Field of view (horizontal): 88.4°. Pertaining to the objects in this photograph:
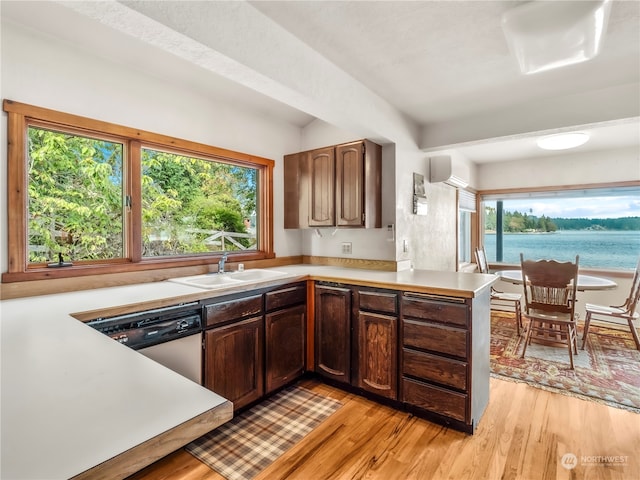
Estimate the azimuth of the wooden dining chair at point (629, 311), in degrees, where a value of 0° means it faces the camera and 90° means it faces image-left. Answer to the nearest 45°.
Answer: approximately 90°

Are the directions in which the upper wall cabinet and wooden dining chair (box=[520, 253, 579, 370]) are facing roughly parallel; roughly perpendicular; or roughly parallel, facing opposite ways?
roughly parallel, facing opposite ways

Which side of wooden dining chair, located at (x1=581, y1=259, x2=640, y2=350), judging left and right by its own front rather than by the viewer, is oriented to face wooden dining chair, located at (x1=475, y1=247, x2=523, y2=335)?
front

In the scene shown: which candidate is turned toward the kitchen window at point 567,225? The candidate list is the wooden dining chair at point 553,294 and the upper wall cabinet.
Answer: the wooden dining chair

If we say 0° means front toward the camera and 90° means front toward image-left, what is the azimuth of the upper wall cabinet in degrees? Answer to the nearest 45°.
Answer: approximately 45°

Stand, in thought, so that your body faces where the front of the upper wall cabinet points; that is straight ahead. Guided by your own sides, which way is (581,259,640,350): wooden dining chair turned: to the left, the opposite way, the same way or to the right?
to the right

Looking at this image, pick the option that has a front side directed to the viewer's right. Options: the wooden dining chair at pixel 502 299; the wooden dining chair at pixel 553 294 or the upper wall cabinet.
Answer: the wooden dining chair at pixel 502 299

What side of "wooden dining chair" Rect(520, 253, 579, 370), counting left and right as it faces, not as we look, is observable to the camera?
back

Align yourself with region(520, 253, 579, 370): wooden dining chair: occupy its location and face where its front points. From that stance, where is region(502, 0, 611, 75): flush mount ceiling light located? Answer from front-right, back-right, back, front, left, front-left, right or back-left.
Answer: back

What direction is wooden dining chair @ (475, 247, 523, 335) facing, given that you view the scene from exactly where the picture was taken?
facing to the right of the viewer

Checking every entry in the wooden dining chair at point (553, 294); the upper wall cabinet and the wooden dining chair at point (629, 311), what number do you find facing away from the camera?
1

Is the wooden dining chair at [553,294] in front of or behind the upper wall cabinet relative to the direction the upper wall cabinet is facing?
behind

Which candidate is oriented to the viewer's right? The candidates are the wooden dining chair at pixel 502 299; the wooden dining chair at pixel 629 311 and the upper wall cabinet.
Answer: the wooden dining chair at pixel 502 299

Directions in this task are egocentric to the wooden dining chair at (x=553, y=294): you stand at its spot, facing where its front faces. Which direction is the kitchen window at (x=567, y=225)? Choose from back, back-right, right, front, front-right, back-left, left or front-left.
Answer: front

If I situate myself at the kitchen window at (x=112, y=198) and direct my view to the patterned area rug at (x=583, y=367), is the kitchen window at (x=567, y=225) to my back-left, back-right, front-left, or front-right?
front-left

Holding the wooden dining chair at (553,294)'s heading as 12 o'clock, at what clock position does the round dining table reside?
The round dining table is roughly at 1 o'clock from the wooden dining chair.
